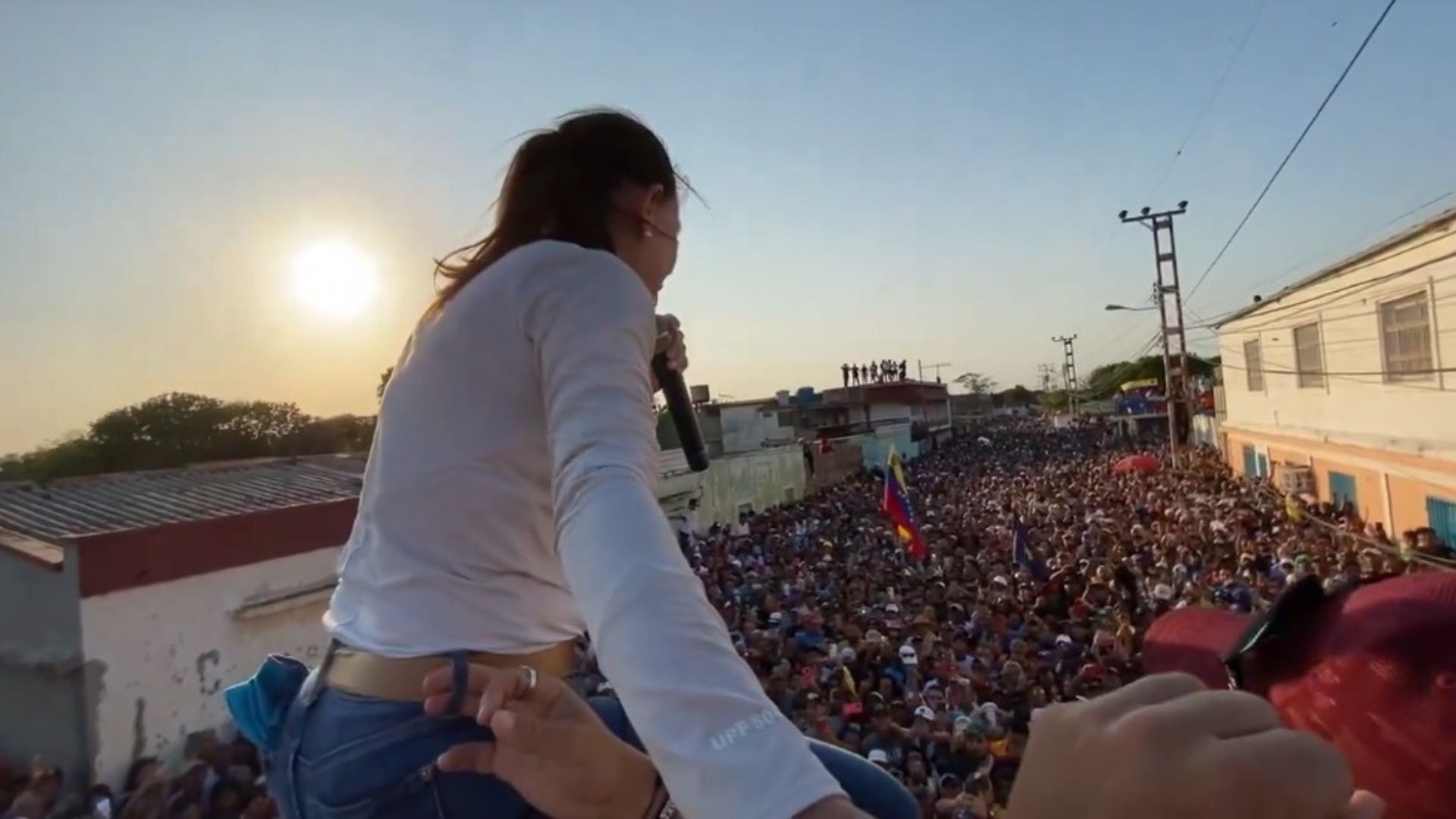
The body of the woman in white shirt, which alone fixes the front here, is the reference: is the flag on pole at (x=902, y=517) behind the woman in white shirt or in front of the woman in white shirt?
in front

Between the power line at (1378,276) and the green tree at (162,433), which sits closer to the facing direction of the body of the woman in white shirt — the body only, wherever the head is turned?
the power line

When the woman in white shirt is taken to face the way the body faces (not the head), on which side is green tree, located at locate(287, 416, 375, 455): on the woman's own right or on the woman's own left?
on the woman's own left

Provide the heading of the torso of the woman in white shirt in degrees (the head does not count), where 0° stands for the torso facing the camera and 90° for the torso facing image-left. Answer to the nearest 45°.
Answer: approximately 225°

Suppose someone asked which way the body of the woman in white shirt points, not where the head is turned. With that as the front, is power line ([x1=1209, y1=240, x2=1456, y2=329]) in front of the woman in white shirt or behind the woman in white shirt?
in front

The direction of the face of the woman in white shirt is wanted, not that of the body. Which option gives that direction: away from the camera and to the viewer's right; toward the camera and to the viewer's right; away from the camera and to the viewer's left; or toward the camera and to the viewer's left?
away from the camera and to the viewer's right
